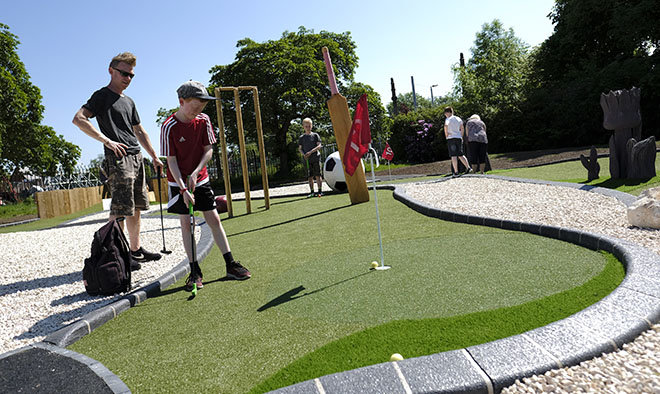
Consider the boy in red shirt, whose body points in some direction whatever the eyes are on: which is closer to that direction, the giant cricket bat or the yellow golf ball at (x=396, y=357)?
the yellow golf ball

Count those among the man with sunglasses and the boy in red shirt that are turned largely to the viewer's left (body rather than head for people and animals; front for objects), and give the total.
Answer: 0

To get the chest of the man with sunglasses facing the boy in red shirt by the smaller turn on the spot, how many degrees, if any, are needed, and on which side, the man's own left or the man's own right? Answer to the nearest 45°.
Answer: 0° — they already face them

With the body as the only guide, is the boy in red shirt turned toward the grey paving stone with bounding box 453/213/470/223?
no

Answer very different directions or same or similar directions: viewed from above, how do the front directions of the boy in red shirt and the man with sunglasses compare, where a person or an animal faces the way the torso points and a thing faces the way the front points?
same or similar directions

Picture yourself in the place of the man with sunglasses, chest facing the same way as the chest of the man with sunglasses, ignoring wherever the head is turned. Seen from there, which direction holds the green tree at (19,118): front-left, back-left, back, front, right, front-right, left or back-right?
back-left

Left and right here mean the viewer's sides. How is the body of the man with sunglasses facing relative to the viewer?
facing the viewer and to the right of the viewer

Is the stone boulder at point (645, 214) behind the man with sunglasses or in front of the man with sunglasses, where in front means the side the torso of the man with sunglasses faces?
in front

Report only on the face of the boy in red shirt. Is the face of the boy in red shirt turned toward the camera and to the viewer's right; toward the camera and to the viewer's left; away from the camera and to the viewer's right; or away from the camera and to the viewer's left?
toward the camera and to the viewer's right

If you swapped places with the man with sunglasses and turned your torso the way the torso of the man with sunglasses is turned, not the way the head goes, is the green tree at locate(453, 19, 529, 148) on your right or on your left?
on your left

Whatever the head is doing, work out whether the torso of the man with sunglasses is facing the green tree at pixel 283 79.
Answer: no

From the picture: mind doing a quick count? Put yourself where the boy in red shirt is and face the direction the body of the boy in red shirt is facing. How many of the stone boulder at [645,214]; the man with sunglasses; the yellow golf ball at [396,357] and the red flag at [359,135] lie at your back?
1

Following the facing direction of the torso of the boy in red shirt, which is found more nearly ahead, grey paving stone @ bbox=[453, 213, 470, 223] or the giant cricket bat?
the grey paving stone

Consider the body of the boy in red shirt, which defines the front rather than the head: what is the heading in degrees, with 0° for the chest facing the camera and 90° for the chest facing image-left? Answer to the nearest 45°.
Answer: approximately 315°

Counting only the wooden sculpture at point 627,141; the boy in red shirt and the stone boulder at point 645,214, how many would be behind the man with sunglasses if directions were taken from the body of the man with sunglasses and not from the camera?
0
